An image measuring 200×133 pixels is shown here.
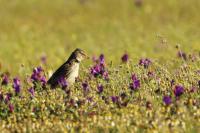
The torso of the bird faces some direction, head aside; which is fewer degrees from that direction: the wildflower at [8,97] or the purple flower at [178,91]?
the purple flower

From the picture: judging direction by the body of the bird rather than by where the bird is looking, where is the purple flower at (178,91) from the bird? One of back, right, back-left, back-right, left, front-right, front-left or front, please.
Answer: front-right

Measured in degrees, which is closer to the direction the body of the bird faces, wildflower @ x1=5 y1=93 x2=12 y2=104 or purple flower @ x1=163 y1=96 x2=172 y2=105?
the purple flower

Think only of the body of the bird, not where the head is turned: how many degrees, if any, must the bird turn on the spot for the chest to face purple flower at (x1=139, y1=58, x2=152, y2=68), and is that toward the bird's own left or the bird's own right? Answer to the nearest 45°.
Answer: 0° — it already faces it

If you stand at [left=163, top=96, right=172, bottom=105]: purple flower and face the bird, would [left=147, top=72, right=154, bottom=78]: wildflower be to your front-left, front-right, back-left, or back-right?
front-right

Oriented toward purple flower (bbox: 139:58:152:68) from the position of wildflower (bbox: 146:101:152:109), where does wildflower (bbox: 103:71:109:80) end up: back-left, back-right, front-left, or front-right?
front-left

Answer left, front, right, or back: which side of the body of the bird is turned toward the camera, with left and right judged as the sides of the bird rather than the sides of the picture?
right

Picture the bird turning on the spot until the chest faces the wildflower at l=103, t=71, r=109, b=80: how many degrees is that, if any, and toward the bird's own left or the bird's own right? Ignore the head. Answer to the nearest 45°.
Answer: approximately 45° to the bird's own right

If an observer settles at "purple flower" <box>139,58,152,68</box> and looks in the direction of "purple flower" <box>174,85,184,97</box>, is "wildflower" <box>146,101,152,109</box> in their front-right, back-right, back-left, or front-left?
front-right
